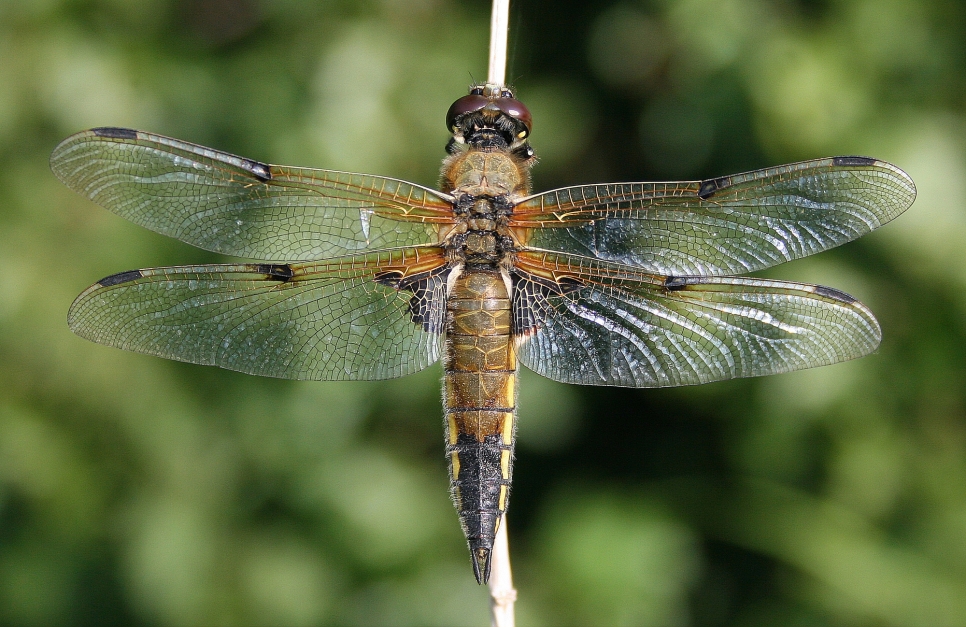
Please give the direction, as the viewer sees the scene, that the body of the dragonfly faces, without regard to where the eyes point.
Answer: away from the camera
